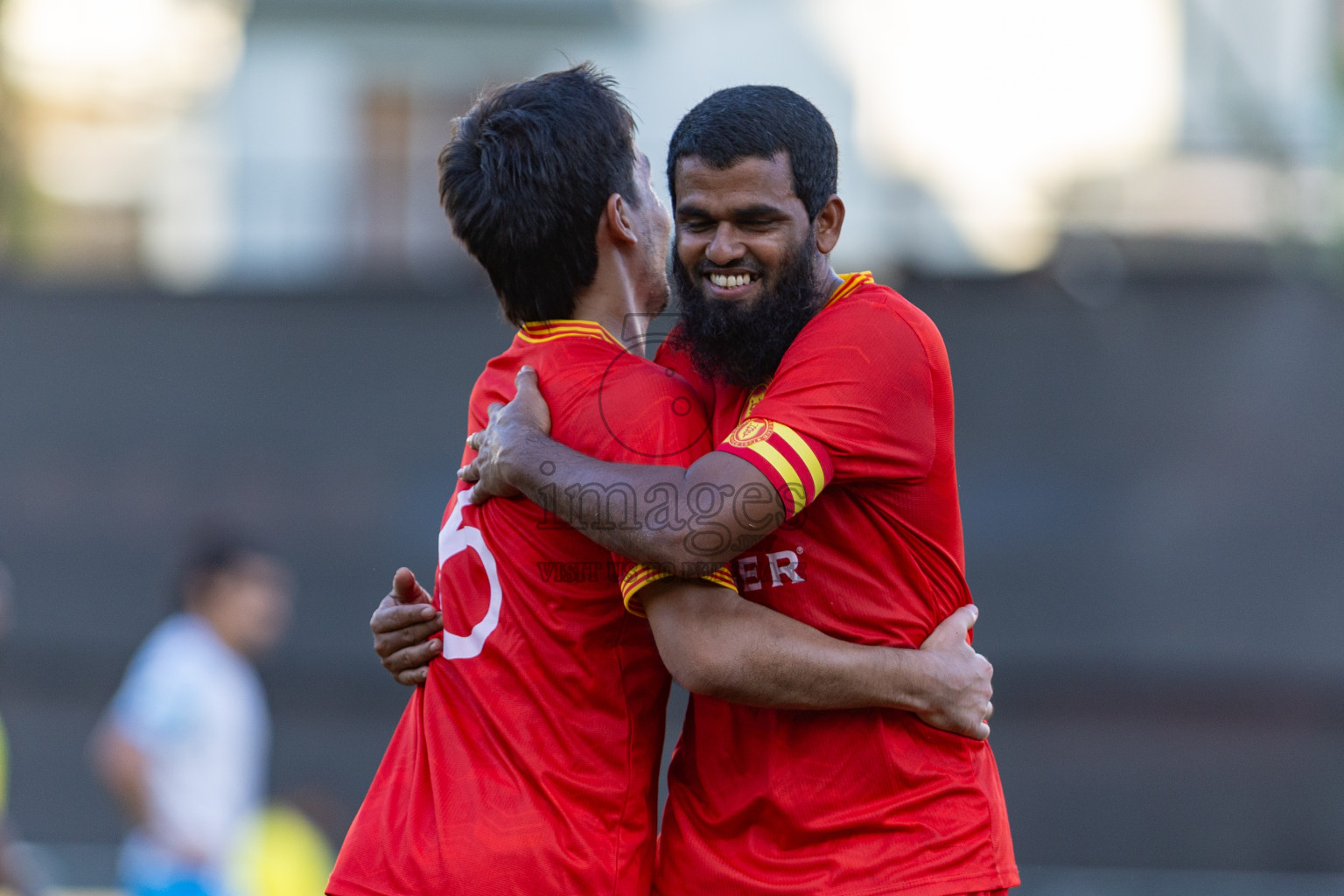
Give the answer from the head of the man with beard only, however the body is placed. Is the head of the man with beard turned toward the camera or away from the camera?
toward the camera

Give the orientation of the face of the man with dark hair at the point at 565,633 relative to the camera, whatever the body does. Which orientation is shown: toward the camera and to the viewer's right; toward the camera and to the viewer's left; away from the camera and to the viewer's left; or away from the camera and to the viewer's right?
away from the camera and to the viewer's right

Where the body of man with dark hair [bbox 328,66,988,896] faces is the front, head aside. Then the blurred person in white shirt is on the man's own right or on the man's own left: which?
on the man's own left

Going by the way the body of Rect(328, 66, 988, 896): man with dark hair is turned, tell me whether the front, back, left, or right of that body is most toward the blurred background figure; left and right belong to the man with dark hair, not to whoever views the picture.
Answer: left

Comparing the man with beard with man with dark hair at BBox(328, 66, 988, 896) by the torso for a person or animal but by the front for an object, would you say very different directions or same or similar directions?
very different directions

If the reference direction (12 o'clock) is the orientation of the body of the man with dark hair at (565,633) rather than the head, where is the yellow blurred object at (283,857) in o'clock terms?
The yellow blurred object is roughly at 10 o'clock from the man with dark hair.

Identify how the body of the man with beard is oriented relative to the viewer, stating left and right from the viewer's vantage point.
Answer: facing the viewer and to the left of the viewer

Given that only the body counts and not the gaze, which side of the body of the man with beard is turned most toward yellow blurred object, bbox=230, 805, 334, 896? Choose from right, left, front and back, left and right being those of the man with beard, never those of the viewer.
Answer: right

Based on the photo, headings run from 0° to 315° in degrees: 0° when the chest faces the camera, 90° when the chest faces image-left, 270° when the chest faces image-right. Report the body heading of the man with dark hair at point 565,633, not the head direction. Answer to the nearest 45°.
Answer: approximately 225°
